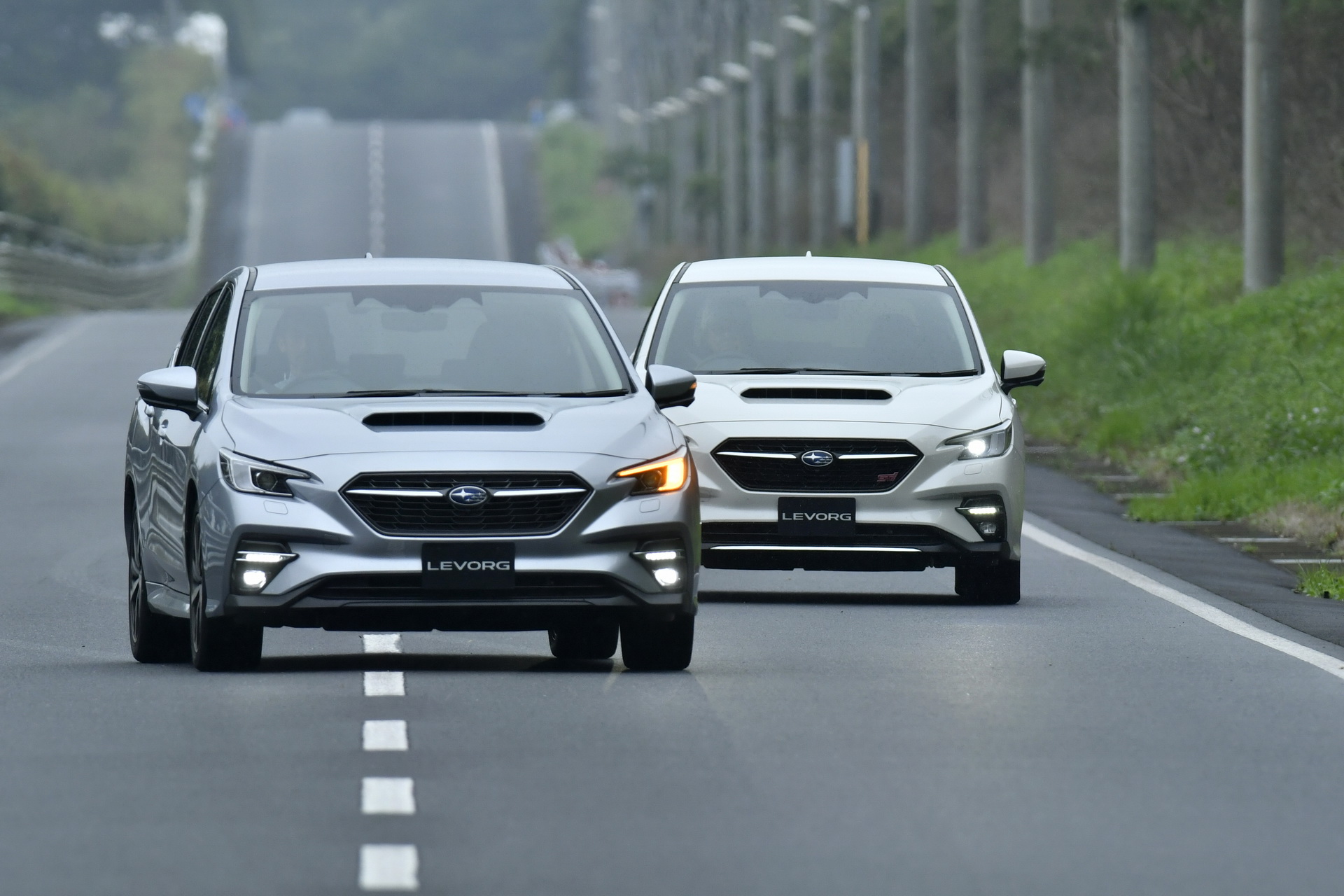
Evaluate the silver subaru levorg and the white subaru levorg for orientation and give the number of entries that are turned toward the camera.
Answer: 2

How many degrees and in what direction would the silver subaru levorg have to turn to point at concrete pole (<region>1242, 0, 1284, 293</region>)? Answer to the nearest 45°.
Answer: approximately 135° to its left

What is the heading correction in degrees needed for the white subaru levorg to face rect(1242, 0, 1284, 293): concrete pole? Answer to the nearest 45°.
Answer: approximately 180°

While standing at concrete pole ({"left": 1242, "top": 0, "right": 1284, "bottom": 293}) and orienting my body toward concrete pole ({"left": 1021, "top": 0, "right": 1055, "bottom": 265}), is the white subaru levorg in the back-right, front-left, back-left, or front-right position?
back-left

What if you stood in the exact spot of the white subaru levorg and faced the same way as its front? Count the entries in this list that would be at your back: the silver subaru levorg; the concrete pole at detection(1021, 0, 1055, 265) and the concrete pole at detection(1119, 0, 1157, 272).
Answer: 2

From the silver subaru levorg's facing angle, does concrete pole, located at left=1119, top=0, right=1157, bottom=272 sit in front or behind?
behind

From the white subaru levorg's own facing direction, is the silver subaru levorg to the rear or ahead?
ahead

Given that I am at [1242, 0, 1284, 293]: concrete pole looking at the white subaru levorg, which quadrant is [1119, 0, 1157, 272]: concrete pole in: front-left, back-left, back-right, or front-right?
back-right

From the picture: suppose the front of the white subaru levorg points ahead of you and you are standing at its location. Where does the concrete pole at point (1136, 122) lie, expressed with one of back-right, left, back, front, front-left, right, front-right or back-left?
back

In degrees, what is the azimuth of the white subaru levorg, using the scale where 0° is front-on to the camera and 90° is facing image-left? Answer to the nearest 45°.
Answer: approximately 0°

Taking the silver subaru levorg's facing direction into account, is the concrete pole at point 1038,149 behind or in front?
behind

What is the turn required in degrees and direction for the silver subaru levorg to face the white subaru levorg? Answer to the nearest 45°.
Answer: approximately 135° to its left
